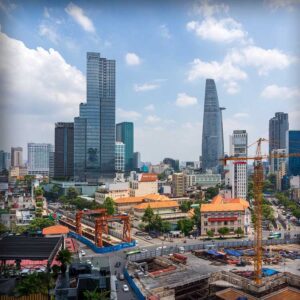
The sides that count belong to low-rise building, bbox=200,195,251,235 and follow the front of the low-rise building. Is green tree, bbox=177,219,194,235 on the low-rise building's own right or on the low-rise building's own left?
on the low-rise building's own right

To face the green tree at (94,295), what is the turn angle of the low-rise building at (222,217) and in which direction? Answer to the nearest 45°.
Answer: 0° — it already faces it

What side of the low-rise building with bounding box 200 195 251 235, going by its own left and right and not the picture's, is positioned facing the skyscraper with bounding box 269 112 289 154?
back

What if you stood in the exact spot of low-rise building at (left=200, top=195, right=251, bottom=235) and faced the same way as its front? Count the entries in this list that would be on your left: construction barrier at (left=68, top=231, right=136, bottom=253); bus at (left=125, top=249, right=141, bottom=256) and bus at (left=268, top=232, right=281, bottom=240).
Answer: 1

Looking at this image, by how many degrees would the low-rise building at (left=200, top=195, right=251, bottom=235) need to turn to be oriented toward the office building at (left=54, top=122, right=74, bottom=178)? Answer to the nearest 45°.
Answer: approximately 135° to its right

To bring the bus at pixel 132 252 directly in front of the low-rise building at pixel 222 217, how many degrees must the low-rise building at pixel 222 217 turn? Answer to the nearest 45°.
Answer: approximately 45° to its right

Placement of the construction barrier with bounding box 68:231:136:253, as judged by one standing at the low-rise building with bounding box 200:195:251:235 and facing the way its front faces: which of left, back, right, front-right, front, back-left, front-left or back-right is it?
front-right

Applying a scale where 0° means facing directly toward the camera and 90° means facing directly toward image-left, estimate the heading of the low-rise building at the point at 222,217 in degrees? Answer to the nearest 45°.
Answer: approximately 0°

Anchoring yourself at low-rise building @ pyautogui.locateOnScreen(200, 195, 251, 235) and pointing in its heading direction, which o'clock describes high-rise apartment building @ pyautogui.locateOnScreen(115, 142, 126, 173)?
The high-rise apartment building is roughly at 5 o'clock from the low-rise building.

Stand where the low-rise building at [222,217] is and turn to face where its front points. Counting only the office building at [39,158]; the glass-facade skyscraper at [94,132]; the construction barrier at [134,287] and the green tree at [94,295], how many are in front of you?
2
